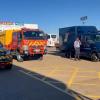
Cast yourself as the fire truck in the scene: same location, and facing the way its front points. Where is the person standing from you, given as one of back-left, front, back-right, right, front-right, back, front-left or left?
front-left

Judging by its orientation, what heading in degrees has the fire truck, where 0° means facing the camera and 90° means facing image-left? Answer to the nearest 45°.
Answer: approximately 315°

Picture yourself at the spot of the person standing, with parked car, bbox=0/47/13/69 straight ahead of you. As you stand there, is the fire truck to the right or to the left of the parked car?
right

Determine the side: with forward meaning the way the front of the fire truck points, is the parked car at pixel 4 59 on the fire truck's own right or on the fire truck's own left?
on the fire truck's own right
